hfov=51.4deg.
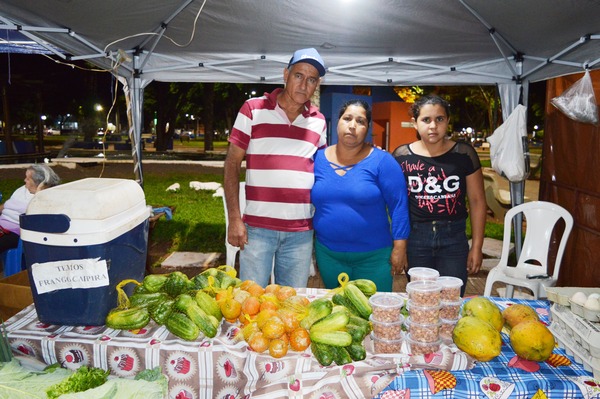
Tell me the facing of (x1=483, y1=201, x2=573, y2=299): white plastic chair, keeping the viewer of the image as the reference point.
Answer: facing the viewer and to the left of the viewer

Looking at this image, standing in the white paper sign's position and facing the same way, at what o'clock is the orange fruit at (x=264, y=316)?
The orange fruit is roughly at 10 o'clock from the white paper sign.

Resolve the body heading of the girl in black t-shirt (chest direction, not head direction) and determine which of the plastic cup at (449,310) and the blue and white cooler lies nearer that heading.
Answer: the plastic cup

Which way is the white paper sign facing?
toward the camera

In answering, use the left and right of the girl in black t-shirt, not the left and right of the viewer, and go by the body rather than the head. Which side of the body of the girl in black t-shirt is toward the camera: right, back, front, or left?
front

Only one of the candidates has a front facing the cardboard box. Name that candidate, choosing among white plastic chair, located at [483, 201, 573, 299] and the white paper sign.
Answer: the white plastic chair

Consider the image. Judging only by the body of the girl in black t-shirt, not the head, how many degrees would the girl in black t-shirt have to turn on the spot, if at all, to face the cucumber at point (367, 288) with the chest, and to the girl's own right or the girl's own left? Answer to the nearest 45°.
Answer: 0° — they already face it

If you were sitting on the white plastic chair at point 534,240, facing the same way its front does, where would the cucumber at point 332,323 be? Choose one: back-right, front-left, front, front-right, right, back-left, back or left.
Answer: front-left

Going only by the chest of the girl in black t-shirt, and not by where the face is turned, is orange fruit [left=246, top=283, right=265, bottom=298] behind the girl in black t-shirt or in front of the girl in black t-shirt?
in front

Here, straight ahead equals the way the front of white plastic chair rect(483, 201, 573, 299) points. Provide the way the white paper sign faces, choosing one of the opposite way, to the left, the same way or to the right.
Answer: to the left

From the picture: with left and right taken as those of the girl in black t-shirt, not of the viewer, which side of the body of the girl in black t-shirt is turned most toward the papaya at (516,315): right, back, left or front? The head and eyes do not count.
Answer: front

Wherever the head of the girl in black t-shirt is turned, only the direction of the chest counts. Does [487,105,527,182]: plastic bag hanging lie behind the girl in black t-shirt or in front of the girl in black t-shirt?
behind

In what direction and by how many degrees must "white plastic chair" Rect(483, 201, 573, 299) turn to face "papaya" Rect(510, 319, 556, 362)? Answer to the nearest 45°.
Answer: approximately 45° to its left

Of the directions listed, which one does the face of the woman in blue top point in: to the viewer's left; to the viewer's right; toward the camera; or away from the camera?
toward the camera

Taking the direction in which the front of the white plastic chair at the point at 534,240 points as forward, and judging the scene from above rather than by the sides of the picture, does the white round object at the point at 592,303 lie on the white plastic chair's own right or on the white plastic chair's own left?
on the white plastic chair's own left

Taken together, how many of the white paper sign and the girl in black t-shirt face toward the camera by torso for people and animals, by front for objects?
2

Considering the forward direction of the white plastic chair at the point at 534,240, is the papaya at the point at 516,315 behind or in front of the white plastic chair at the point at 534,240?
in front

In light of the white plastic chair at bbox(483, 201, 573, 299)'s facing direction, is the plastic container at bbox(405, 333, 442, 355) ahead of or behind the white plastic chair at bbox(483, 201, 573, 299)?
ahead

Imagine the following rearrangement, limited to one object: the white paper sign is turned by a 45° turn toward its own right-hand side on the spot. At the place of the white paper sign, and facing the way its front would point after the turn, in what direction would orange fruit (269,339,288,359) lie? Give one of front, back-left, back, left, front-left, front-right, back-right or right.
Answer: left
